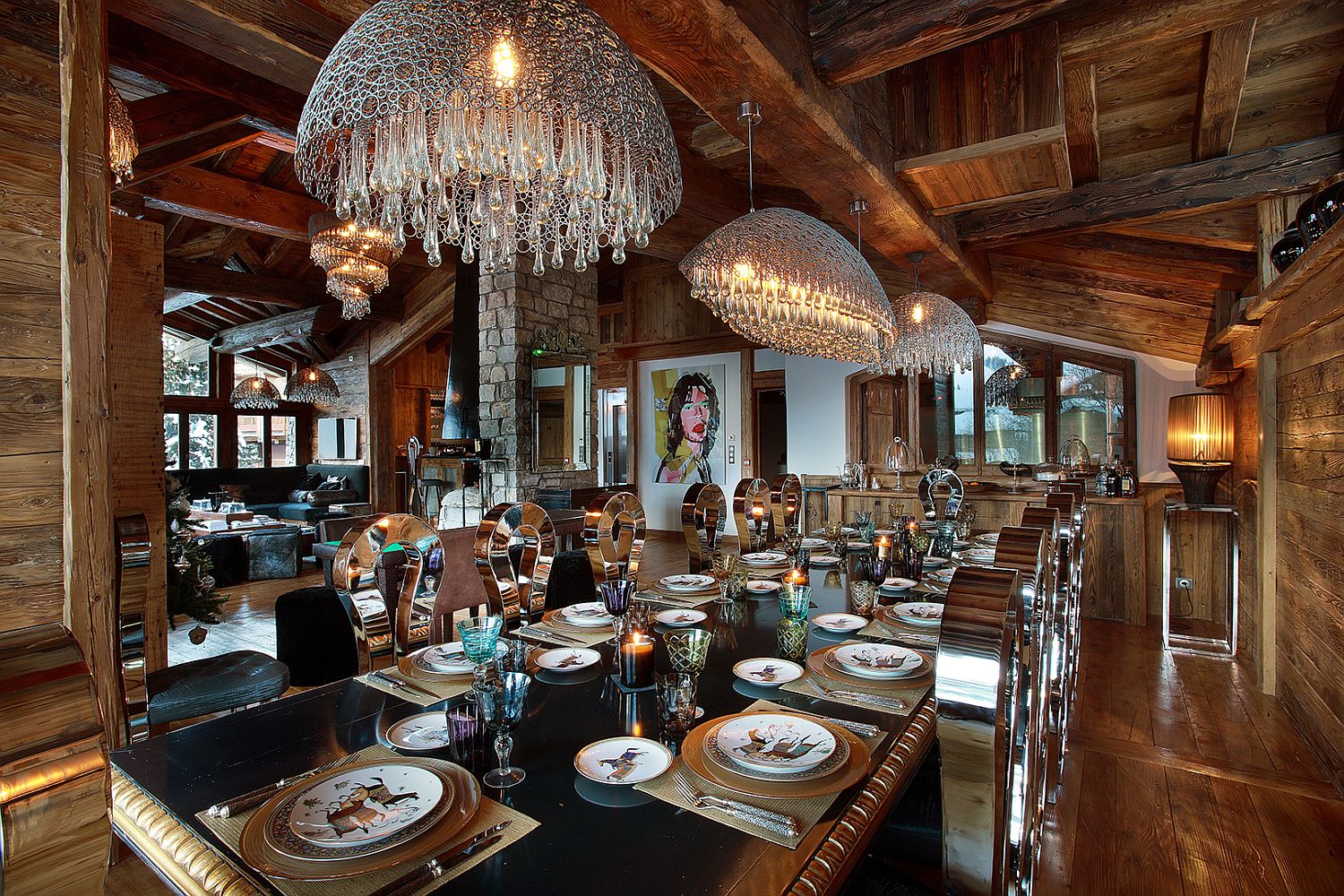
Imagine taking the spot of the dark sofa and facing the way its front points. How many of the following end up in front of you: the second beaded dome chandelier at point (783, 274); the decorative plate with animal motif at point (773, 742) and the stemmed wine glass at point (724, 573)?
3

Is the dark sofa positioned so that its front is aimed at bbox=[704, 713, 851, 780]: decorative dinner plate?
yes

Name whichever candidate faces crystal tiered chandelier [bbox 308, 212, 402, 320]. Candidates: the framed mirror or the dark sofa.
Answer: the dark sofa

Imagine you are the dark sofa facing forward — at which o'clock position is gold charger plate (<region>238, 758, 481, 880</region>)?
The gold charger plate is roughly at 12 o'clock from the dark sofa.

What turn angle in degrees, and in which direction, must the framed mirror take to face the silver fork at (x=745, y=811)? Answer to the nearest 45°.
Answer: approximately 45° to its right

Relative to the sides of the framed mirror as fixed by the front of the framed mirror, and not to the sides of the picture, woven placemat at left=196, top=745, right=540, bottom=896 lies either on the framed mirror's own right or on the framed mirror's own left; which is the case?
on the framed mirror's own right

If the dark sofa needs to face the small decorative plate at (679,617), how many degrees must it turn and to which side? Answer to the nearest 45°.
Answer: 0° — it already faces it

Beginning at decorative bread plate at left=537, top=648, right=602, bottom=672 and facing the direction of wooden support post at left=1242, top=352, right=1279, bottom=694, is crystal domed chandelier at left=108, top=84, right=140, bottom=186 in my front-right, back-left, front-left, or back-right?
back-left

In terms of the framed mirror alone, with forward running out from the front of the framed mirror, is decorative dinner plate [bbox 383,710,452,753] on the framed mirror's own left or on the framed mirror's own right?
on the framed mirror's own right

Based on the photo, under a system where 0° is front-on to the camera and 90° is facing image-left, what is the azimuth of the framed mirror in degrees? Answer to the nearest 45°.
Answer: approximately 315°

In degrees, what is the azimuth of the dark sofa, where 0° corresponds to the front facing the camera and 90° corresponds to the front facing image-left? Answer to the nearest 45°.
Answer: approximately 0°

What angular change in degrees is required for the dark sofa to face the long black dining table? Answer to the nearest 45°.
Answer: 0° — it already faces it
